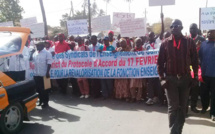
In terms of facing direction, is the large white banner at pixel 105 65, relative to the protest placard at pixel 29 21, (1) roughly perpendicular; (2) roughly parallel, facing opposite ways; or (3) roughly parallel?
roughly parallel

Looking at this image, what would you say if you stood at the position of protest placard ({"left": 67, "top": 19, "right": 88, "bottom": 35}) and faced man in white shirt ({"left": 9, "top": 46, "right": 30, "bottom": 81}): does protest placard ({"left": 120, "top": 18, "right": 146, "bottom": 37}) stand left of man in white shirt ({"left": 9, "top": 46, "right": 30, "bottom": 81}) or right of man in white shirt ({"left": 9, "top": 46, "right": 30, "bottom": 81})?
left

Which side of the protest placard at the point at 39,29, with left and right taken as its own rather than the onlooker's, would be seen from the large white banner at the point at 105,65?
front

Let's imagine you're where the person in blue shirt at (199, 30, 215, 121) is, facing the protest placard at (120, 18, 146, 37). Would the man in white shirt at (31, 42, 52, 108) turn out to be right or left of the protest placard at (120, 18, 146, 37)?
left

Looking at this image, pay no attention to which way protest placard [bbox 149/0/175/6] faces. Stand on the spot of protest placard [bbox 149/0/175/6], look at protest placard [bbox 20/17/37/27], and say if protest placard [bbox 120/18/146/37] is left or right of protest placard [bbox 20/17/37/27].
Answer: left

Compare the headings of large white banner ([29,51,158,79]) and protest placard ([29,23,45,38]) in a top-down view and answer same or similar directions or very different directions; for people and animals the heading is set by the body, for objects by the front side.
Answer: same or similar directions

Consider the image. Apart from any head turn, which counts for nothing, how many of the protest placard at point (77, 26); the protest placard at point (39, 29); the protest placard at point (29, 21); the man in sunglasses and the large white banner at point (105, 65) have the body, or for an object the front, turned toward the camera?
5

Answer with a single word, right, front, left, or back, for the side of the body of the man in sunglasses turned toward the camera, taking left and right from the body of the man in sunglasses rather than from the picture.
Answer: front

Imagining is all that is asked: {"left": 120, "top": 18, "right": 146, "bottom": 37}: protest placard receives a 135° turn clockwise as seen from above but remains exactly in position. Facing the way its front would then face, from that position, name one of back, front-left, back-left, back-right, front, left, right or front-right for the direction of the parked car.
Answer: left

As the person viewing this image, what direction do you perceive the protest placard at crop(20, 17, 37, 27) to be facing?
facing the viewer

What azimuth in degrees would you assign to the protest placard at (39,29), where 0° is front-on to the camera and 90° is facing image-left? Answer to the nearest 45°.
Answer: approximately 0°

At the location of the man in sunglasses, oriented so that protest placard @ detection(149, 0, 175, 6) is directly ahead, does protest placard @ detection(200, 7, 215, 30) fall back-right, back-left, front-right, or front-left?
front-right

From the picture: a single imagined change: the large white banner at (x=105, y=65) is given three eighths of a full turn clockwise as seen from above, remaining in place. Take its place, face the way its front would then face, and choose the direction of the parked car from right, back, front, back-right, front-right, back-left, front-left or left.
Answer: left

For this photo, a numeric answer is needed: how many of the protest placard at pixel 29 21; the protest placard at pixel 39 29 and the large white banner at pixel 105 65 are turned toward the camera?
3

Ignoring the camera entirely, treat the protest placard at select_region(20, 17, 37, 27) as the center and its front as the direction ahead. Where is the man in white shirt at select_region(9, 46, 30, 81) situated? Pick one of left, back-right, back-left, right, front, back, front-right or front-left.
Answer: front
